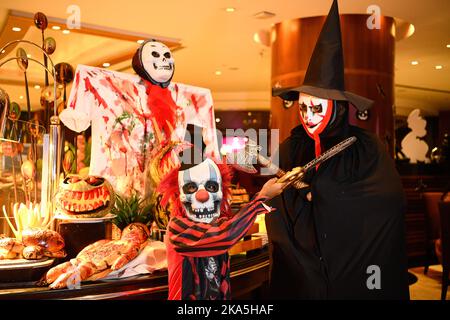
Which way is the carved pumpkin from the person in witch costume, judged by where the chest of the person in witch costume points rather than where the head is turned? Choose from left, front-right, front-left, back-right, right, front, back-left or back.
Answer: front-right

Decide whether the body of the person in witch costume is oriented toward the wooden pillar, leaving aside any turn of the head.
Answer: no

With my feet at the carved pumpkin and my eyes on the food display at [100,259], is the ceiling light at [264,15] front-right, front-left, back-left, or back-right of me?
back-left

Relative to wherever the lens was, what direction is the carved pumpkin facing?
facing the viewer

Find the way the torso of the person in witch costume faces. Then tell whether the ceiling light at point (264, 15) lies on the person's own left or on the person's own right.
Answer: on the person's own right

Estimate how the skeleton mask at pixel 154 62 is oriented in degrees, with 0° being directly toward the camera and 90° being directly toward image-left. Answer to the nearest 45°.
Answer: approximately 315°

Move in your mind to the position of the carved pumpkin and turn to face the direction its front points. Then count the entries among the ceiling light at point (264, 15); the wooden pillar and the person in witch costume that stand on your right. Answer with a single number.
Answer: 0

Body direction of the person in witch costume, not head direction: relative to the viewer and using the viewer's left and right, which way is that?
facing the viewer and to the left of the viewer

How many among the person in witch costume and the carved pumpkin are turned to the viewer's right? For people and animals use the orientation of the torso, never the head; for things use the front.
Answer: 0

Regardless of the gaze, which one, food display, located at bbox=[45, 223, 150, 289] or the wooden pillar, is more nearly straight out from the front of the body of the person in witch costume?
the food display

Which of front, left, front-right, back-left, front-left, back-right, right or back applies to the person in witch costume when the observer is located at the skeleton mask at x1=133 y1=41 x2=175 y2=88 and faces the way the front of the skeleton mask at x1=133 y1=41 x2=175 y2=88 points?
front
